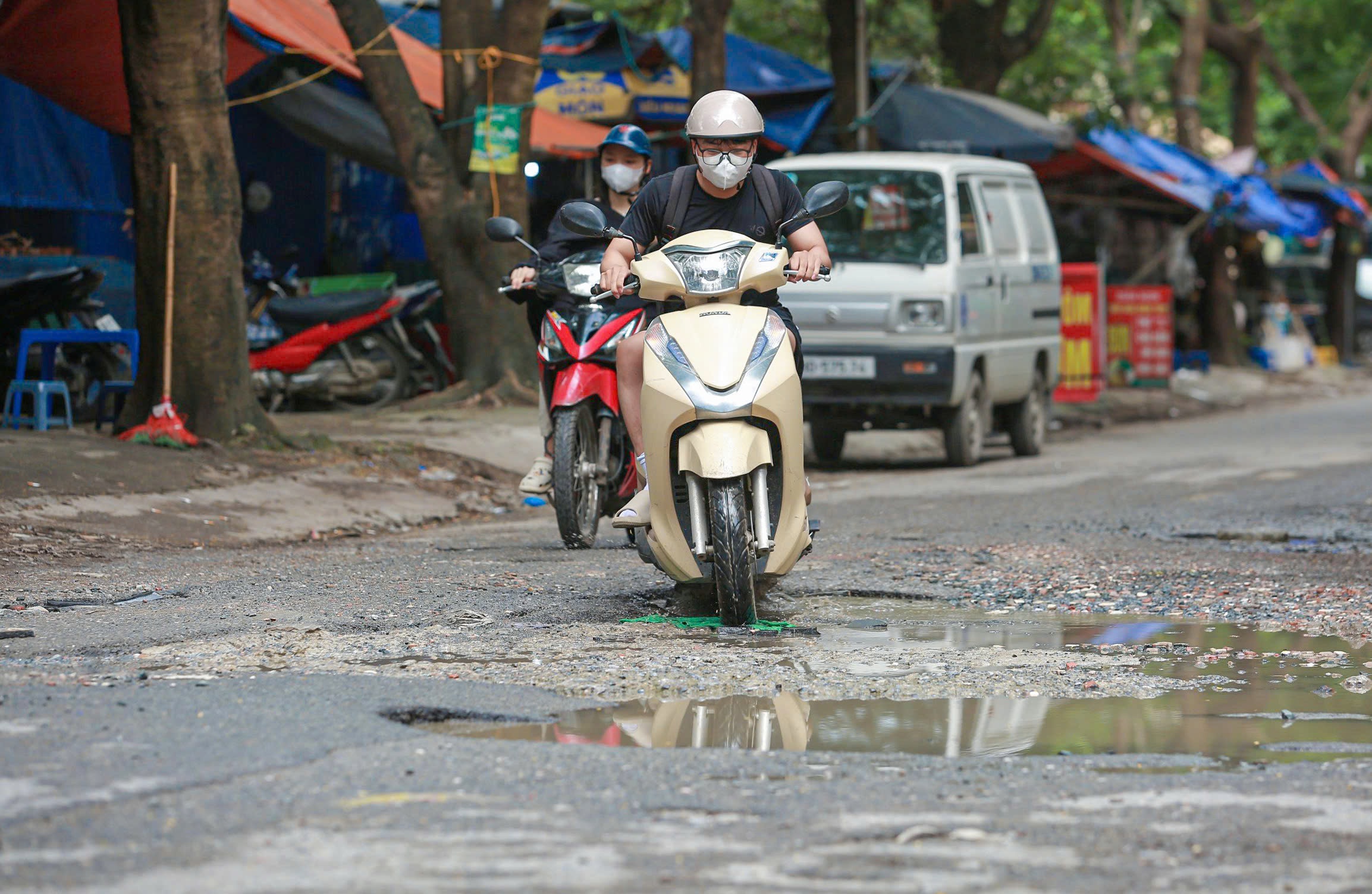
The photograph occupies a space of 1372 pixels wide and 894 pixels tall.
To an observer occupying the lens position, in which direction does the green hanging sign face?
facing the viewer

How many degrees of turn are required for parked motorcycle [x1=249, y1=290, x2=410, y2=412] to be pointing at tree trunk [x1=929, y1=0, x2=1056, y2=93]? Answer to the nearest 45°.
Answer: approximately 135° to its right

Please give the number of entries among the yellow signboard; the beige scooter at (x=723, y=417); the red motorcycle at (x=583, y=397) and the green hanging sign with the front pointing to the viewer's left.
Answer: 0

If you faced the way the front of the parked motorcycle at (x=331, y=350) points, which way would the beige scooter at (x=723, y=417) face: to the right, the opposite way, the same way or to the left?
to the left

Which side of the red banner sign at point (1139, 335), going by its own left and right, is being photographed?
front

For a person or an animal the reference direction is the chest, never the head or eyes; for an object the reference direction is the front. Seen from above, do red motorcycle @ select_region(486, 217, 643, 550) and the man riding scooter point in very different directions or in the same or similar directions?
same or similar directions

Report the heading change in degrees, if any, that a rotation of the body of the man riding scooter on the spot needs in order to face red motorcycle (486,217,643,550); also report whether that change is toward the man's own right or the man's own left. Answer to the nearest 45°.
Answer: approximately 180°

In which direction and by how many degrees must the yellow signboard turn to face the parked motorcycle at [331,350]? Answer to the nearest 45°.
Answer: approximately 45° to its right

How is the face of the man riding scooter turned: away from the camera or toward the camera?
toward the camera

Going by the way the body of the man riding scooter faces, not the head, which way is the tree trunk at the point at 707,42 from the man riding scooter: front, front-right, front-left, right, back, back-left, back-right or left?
back

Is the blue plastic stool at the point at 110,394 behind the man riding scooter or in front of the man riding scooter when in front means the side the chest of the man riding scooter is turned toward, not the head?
behind

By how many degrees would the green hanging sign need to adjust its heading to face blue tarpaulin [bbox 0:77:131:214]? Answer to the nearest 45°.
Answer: approximately 90° to its right

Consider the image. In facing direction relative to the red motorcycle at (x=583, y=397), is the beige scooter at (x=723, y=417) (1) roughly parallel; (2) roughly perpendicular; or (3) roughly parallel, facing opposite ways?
roughly parallel

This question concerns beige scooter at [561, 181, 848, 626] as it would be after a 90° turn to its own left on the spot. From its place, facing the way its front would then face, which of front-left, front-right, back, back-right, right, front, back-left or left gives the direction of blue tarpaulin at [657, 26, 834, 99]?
left

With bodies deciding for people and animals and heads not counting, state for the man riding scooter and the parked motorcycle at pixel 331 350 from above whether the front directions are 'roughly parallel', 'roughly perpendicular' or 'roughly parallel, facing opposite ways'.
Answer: roughly perpendicular
